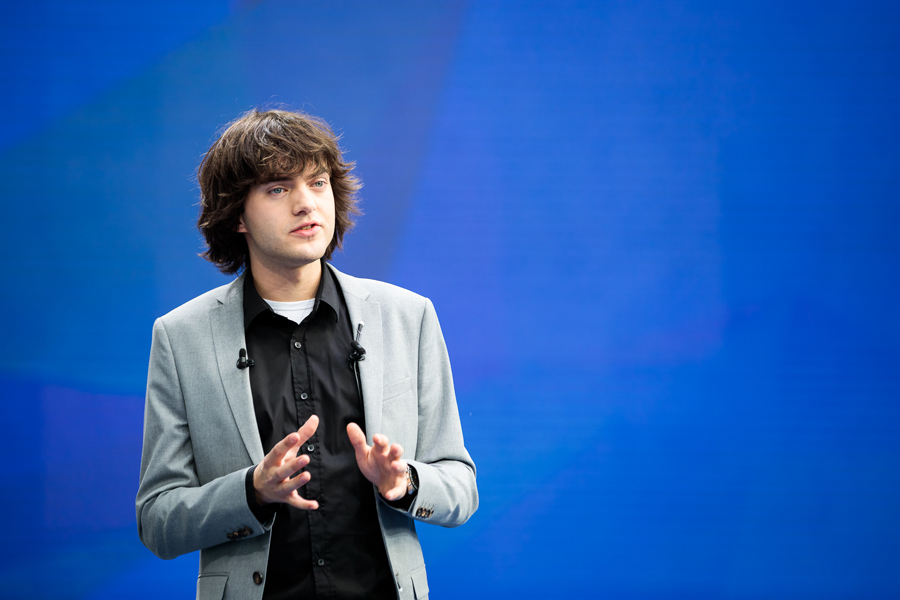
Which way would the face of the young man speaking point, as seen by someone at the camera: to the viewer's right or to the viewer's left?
to the viewer's right

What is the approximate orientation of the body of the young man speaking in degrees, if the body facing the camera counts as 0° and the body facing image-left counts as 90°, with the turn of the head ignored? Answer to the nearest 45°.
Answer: approximately 0°
